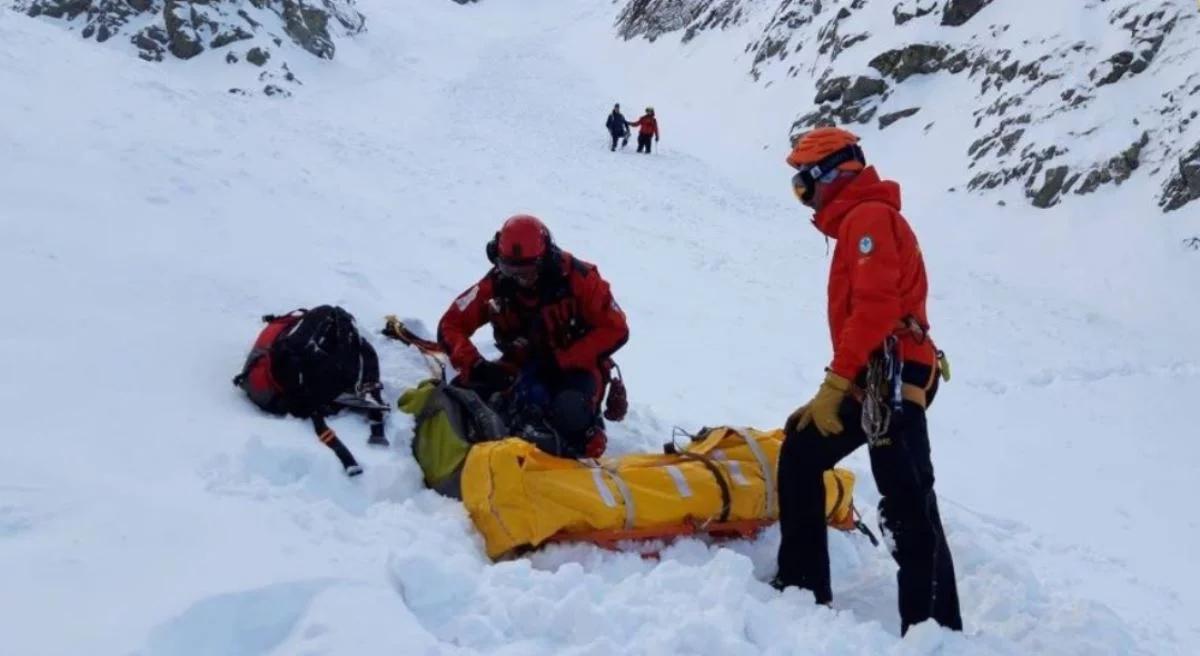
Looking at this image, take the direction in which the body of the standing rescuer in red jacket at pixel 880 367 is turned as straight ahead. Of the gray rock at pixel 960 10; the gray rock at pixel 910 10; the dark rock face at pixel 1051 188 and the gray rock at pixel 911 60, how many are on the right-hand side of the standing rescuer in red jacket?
4

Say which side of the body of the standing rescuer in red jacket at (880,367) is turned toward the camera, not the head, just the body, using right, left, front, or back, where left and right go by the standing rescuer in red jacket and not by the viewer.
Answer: left

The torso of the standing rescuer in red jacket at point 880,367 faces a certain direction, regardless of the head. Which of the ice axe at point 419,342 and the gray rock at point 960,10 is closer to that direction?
the ice axe

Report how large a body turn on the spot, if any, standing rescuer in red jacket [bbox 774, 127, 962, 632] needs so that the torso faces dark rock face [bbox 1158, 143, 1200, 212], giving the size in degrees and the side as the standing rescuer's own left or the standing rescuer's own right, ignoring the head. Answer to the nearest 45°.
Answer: approximately 90° to the standing rescuer's own right

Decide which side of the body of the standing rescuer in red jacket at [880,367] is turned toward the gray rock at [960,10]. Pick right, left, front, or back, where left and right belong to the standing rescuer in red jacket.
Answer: right

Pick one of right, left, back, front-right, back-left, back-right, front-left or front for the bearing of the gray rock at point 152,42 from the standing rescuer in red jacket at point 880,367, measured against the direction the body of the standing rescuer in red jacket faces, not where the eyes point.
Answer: front-right

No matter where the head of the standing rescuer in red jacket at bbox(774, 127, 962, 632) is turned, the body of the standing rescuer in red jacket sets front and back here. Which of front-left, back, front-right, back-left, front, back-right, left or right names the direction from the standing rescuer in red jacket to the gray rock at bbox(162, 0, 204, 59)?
front-right

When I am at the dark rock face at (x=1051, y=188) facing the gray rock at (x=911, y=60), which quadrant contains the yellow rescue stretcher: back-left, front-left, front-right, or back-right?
back-left

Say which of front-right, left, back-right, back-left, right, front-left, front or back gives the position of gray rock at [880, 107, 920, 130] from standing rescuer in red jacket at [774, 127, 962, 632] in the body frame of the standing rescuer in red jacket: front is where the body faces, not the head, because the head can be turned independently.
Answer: right

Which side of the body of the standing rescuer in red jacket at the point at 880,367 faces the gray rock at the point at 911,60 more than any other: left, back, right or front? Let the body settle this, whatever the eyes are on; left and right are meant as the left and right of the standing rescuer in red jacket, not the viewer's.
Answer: right

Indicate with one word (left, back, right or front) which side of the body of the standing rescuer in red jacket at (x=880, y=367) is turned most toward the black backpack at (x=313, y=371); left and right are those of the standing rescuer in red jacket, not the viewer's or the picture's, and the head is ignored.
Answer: front

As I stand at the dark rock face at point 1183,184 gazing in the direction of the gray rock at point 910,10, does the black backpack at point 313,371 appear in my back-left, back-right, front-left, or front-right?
back-left
